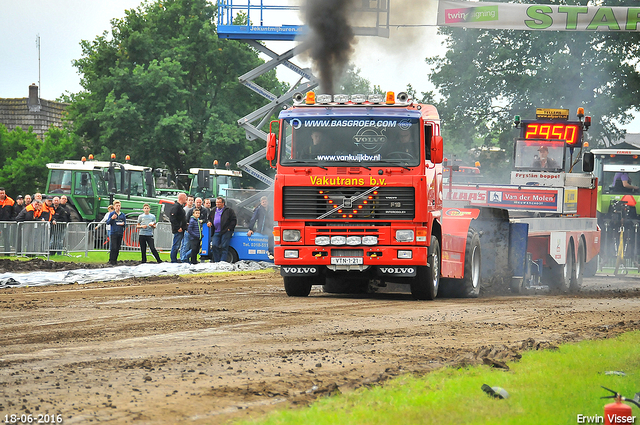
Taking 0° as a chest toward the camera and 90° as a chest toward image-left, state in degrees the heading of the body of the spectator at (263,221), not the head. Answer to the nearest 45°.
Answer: approximately 315°

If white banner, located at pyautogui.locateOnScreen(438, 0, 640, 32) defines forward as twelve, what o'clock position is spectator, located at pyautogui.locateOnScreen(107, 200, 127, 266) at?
The spectator is roughly at 2 o'clock from the white banner.

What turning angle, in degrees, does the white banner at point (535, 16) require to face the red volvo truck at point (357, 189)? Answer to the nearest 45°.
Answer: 0° — it already faces it

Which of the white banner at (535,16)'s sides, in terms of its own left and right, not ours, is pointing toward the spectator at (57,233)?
right

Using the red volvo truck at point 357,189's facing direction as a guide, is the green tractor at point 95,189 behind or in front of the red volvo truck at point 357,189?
behind

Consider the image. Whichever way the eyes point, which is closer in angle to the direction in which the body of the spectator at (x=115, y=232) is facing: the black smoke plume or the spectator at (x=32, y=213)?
the black smoke plume
